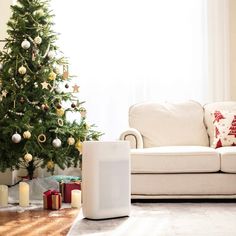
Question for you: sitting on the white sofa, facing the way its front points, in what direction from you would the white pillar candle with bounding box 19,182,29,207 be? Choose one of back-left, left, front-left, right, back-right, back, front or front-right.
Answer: right

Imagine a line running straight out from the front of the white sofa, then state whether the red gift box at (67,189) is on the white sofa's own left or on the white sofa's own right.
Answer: on the white sofa's own right

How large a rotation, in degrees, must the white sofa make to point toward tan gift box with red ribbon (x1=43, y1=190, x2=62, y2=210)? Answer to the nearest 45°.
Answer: approximately 90° to its right

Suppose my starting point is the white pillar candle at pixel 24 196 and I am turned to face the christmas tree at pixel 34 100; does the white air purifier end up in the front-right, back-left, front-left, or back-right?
back-right

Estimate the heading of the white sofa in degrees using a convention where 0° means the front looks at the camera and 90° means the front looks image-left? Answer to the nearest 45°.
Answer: approximately 0°

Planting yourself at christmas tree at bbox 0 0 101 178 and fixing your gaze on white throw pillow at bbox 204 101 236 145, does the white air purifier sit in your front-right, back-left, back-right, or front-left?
front-right

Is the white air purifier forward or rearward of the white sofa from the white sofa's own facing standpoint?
forward

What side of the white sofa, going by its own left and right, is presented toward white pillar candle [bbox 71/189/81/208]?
right

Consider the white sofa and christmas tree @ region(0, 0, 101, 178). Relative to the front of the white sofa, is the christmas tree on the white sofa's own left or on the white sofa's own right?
on the white sofa's own right
